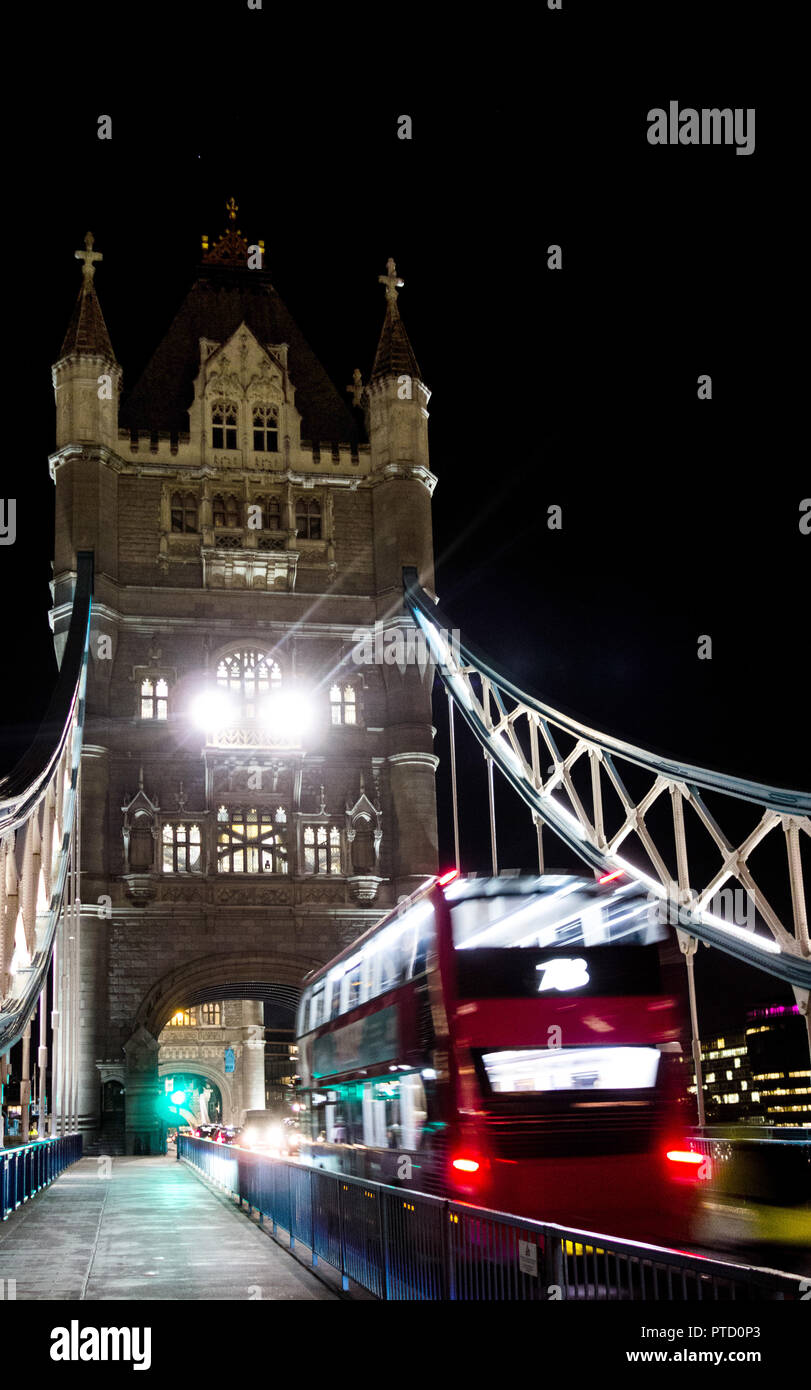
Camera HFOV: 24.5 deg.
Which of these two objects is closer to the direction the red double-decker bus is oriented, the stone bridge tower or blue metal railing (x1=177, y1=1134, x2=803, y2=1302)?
the stone bridge tower

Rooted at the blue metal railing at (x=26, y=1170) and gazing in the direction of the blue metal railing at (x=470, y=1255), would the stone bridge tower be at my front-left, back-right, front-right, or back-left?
back-left

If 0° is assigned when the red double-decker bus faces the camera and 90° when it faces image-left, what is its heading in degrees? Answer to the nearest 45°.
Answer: approximately 135°

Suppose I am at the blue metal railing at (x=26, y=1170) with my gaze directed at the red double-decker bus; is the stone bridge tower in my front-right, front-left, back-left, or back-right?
back-left

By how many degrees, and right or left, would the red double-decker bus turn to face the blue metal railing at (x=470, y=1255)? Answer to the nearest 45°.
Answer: approximately 135° to its left

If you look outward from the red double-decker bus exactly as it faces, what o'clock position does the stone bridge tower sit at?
The stone bridge tower is roughly at 1 o'clock from the red double-decker bus.
